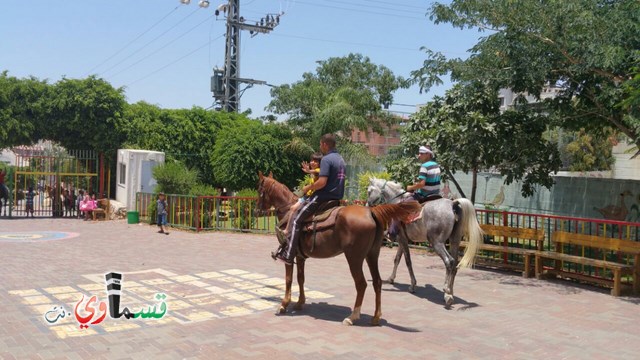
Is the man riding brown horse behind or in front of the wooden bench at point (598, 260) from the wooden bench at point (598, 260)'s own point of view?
in front

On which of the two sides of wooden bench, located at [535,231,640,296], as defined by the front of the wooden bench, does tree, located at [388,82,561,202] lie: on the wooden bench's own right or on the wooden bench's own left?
on the wooden bench's own right

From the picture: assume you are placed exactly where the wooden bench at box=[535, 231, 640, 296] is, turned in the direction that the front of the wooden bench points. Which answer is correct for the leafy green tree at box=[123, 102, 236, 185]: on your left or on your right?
on your right

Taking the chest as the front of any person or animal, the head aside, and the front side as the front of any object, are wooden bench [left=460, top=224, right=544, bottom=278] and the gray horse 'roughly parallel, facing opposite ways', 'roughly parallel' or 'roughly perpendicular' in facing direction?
roughly perpendicular

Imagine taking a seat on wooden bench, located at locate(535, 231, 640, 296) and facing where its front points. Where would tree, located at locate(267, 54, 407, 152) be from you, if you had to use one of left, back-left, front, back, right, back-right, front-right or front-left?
right

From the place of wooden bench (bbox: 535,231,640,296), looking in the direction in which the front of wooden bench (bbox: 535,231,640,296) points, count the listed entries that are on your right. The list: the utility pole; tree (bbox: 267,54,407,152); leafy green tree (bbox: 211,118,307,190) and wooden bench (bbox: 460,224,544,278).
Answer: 4

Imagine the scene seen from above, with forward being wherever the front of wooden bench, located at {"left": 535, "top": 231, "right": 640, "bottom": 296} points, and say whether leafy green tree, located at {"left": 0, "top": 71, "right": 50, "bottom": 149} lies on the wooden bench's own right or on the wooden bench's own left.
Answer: on the wooden bench's own right

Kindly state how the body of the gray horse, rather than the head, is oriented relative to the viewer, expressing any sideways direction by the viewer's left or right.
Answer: facing away from the viewer and to the left of the viewer

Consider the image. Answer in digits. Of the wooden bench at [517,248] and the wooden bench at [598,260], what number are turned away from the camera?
0

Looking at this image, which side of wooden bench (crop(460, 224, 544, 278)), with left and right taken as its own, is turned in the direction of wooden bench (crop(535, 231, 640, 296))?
left

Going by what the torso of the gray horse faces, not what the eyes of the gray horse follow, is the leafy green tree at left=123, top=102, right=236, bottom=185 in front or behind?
in front

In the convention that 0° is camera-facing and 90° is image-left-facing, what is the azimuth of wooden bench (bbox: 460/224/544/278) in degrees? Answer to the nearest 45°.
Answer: approximately 45°

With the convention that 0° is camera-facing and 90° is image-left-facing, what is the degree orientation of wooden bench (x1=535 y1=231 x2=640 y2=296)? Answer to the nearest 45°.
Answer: approximately 45°

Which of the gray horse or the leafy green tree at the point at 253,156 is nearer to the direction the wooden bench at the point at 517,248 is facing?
the gray horse

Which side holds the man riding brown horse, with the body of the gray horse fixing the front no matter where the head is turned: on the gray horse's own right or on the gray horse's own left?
on the gray horse's own left

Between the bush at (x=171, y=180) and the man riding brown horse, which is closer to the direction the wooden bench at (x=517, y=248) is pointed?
the man riding brown horse

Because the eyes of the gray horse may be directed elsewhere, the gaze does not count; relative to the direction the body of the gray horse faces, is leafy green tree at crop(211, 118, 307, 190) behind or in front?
in front
